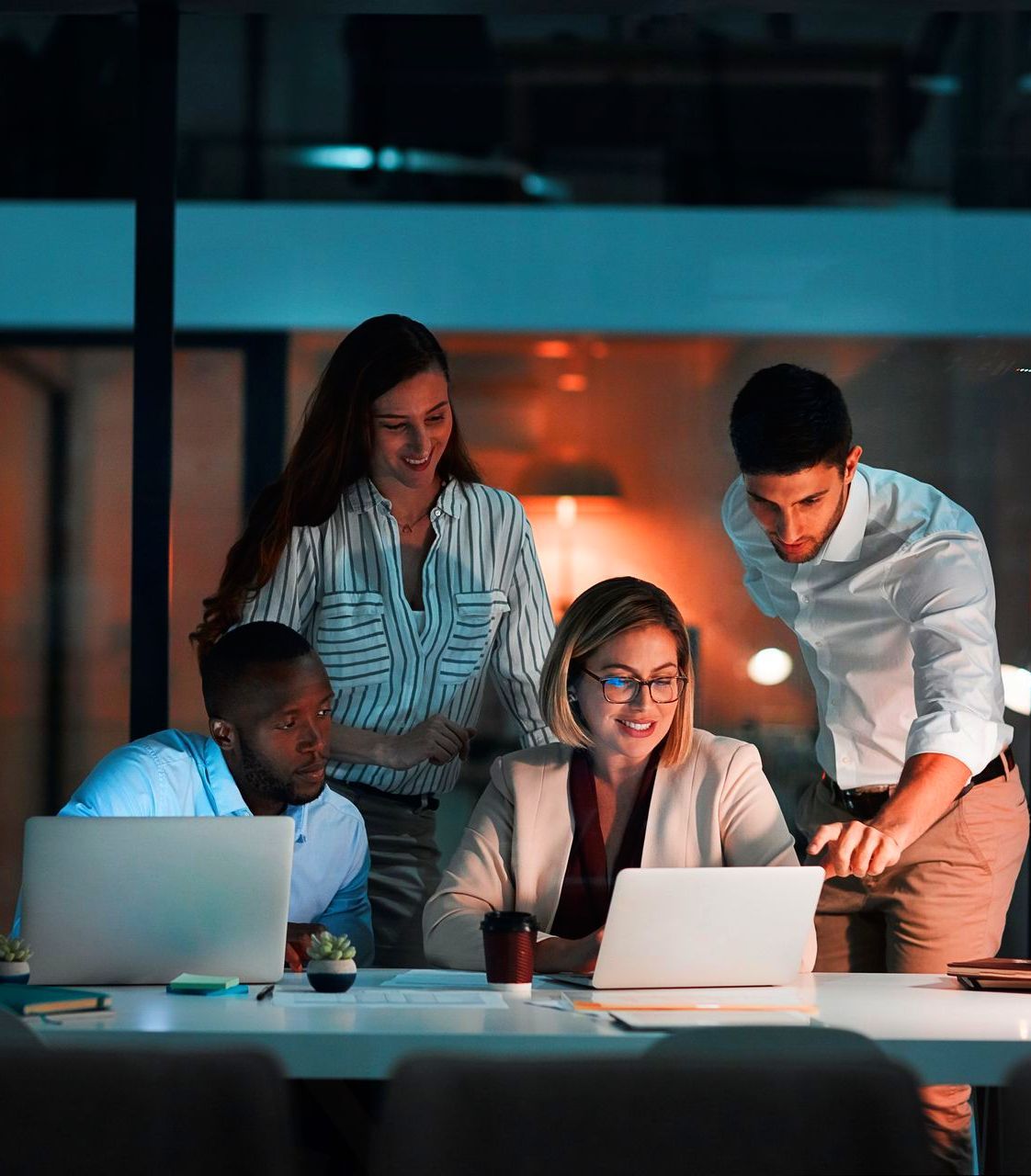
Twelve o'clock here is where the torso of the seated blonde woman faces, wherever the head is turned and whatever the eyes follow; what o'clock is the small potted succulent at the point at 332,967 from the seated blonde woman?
The small potted succulent is roughly at 1 o'clock from the seated blonde woman.

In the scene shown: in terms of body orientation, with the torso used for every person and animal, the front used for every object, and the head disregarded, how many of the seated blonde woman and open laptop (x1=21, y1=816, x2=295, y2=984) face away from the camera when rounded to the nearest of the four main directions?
1

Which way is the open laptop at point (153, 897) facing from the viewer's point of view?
away from the camera

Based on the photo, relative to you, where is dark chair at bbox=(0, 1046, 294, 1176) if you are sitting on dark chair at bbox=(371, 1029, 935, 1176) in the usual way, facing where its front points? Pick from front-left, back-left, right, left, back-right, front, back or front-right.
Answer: left

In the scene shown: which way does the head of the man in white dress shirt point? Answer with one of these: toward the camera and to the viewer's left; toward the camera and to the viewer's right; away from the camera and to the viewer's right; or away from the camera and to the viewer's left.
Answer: toward the camera and to the viewer's left

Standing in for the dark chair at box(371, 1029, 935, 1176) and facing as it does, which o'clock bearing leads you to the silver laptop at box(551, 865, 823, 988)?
The silver laptop is roughly at 12 o'clock from the dark chair.

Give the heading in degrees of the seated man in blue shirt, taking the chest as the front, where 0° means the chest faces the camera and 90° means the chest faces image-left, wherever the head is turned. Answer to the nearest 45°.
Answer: approximately 315°

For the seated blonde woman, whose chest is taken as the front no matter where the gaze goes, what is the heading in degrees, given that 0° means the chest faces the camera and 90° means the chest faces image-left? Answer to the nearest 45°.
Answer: approximately 0°

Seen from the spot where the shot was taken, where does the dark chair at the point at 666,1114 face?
facing away from the viewer

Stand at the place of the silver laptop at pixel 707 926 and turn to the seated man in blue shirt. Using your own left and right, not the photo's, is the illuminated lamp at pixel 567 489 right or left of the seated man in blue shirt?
right

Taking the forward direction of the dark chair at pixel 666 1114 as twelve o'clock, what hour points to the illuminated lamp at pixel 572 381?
The illuminated lamp is roughly at 12 o'clock from the dark chair.

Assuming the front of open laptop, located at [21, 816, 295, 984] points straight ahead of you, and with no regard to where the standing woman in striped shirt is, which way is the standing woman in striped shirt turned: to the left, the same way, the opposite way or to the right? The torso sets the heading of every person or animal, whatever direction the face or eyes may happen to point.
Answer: the opposite way

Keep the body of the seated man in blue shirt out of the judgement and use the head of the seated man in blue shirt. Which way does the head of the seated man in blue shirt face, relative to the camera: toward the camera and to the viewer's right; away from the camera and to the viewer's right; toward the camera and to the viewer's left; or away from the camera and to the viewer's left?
toward the camera and to the viewer's right

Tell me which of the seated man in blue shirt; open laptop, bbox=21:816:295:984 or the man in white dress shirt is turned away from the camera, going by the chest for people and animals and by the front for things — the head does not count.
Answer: the open laptop

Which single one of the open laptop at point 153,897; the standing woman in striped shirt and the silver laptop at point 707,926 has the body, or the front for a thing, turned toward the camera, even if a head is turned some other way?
the standing woman in striped shirt

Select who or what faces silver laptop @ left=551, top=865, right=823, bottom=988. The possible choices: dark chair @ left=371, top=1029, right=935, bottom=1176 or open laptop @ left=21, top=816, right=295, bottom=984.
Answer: the dark chair
